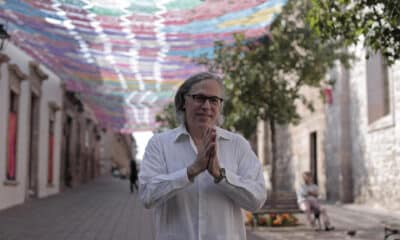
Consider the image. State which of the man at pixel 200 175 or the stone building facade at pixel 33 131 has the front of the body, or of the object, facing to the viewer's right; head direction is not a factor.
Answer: the stone building facade

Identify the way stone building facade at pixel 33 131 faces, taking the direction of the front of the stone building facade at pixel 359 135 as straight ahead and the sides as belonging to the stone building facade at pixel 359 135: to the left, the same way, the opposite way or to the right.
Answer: the opposite way

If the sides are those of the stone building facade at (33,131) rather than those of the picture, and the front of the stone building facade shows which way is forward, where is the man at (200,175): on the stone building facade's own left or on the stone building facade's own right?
on the stone building facade's own right

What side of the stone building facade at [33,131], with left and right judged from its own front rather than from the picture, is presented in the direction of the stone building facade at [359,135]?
front

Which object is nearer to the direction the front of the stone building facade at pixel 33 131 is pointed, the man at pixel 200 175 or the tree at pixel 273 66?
the tree

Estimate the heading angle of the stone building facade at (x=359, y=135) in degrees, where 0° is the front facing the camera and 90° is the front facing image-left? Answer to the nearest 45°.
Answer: approximately 45°

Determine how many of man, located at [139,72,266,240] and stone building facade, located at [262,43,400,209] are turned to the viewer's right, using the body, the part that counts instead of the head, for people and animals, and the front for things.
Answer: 0

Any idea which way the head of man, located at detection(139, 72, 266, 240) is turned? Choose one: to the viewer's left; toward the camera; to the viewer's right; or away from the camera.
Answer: toward the camera

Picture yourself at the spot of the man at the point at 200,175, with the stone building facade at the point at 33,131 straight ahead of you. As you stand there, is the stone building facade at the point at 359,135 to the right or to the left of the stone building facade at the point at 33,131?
right

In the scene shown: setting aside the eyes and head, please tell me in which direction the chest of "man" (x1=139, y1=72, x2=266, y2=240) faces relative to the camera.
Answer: toward the camera

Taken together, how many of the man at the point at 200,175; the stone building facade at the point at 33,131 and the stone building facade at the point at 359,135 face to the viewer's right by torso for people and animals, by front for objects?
1

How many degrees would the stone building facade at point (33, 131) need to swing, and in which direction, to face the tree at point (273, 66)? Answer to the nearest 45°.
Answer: approximately 45° to its right

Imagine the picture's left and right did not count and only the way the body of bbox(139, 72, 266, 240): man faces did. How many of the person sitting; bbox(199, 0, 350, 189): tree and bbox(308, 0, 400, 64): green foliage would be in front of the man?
0

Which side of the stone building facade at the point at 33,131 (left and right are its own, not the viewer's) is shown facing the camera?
right

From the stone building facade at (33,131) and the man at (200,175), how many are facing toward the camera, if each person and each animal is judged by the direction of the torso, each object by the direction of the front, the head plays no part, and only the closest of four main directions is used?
1
